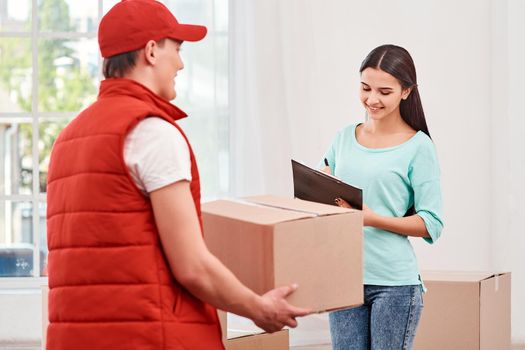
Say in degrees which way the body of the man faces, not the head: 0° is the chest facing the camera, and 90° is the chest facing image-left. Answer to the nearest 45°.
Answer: approximately 225°

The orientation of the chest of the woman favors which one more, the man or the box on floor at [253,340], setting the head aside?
the man

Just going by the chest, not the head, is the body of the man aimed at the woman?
yes

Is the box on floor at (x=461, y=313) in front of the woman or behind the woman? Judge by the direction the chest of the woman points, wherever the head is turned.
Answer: behind

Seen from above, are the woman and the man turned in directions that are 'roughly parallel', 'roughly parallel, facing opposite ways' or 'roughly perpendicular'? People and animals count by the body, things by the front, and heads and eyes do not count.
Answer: roughly parallel, facing opposite ways

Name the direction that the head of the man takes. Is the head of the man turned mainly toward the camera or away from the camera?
away from the camera

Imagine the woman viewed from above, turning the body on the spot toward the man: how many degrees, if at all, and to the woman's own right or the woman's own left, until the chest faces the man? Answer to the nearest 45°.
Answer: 0° — they already face them

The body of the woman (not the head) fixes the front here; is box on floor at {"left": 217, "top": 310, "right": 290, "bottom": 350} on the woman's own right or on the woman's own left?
on the woman's own right

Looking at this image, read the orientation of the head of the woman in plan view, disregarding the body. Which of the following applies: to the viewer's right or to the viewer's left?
to the viewer's left

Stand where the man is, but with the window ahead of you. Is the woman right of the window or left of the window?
right

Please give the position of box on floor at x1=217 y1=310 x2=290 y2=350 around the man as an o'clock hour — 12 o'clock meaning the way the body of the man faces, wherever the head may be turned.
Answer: The box on floor is roughly at 11 o'clock from the man.

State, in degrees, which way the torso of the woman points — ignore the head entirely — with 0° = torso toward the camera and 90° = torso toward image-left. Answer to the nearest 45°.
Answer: approximately 45°

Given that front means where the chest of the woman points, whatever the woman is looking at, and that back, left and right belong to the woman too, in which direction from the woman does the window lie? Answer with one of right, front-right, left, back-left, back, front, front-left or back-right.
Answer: right

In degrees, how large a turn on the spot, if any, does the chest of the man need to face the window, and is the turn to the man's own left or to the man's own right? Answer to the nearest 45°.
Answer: approximately 45° to the man's own left
